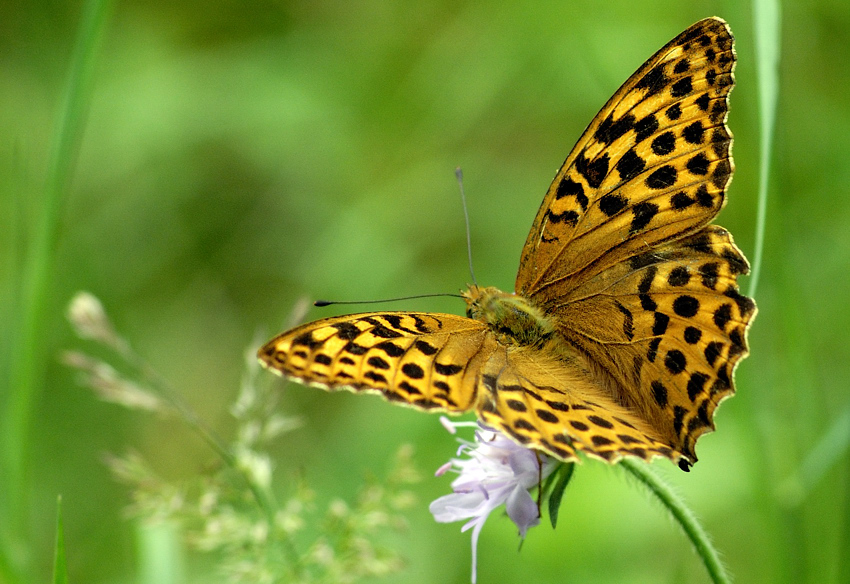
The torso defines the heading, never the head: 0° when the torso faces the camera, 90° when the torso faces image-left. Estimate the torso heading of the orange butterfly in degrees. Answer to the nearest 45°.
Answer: approximately 135°

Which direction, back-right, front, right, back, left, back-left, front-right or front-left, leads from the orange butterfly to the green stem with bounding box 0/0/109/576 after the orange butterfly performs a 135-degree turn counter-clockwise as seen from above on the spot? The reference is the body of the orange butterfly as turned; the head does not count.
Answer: right
